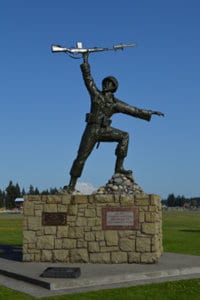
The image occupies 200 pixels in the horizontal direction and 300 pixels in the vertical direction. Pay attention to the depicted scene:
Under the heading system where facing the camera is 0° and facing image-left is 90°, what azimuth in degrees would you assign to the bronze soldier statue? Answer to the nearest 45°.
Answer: approximately 315°
